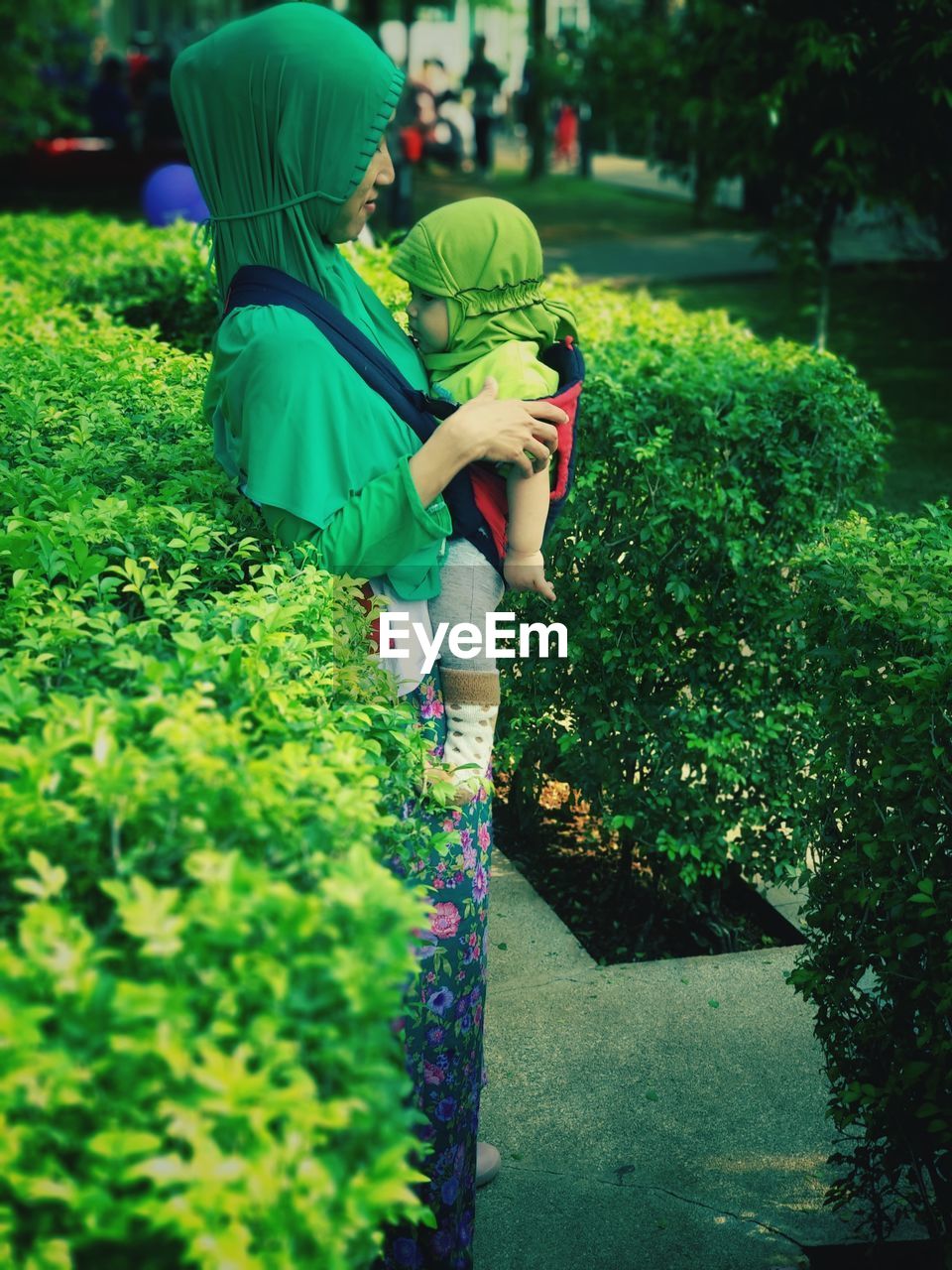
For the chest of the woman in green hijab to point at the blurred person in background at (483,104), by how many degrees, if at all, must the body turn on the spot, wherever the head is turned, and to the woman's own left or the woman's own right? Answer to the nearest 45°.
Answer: approximately 90° to the woman's own left

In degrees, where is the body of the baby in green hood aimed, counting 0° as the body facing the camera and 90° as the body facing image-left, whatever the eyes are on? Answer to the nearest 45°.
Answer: approximately 90°

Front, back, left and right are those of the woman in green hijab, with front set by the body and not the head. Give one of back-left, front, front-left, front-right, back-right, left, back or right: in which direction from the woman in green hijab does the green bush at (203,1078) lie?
right

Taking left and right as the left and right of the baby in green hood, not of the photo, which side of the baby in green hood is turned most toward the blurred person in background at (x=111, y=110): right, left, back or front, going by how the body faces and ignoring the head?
right

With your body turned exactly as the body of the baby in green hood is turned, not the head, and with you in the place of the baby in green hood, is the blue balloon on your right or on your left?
on your right

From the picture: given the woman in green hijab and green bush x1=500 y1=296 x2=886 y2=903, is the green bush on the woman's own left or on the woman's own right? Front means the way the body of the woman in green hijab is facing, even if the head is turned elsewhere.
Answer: on the woman's own left

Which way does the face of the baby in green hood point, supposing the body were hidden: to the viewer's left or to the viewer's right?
to the viewer's left

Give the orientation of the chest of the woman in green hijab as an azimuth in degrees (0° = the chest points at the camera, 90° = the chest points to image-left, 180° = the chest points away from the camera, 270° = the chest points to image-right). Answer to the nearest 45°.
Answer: approximately 270°

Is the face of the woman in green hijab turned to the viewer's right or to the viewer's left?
to the viewer's right
